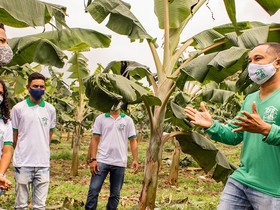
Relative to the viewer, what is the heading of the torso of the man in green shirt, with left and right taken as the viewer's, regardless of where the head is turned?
facing the viewer and to the left of the viewer

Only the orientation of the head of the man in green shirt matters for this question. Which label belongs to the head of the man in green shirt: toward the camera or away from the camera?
toward the camera

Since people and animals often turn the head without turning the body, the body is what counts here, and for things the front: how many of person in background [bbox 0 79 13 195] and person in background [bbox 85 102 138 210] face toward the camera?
2

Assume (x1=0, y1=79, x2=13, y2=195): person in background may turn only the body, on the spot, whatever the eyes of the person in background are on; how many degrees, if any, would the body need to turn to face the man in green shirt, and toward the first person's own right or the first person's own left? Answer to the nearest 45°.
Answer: approximately 45° to the first person's own left

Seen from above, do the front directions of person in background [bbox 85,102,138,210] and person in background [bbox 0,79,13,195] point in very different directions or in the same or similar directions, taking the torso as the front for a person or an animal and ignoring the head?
same or similar directions

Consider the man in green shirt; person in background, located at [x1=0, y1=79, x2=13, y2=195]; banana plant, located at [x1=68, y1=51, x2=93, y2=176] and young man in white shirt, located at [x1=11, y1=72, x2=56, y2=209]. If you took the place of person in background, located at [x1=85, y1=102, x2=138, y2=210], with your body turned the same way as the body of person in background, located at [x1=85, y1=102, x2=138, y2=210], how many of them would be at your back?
1

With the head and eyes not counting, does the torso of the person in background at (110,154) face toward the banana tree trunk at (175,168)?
no

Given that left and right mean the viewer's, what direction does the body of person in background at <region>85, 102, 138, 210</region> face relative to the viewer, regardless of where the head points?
facing the viewer

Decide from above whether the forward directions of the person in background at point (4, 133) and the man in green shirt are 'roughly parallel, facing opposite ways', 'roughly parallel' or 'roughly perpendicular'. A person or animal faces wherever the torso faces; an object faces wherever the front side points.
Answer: roughly perpendicular

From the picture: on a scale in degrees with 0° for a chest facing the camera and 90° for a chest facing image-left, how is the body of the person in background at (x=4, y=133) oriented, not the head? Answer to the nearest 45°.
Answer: approximately 0°

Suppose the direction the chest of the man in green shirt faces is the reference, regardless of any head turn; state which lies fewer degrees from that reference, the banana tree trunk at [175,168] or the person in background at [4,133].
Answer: the person in background

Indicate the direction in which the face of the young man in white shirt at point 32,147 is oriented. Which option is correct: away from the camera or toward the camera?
toward the camera

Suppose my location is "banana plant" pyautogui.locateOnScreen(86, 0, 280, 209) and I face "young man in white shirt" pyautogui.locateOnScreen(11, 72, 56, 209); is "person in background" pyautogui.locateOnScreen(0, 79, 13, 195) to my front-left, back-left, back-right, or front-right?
front-left
